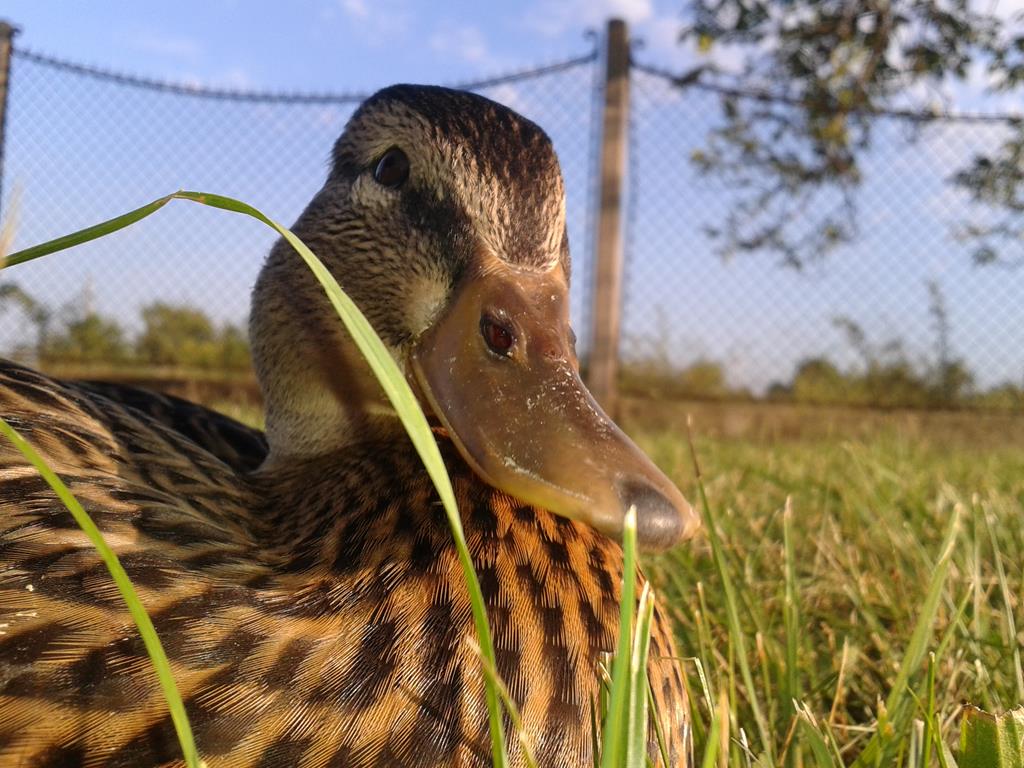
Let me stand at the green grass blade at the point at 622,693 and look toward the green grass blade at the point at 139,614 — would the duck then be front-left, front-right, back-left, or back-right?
front-right

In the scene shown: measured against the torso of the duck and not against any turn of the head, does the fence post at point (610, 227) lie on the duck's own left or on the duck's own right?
on the duck's own left

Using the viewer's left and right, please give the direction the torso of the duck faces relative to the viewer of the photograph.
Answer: facing the viewer and to the right of the viewer
